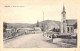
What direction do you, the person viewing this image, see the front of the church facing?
facing the viewer and to the left of the viewer
